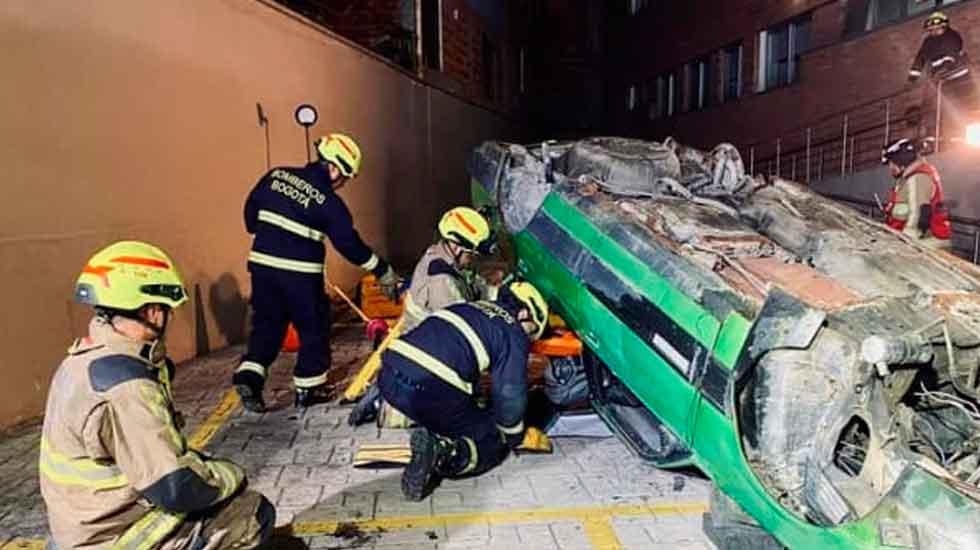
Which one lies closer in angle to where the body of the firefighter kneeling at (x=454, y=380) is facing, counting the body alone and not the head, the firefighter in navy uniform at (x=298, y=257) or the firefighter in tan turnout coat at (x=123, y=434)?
the firefighter in navy uniform

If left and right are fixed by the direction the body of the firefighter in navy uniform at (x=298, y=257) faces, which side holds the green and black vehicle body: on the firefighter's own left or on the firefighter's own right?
on the firefighter's own right

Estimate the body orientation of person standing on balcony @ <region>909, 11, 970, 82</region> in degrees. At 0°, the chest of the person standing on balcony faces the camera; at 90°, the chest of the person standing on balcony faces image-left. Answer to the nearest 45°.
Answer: approximately 45°

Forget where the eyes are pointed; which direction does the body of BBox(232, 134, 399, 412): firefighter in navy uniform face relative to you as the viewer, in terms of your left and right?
facing away from the viewer and to the right of the viewer

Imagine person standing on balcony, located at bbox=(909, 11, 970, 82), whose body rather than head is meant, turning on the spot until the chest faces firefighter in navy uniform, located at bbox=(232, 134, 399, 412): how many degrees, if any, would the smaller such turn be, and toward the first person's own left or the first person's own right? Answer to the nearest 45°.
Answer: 0° — they already face them

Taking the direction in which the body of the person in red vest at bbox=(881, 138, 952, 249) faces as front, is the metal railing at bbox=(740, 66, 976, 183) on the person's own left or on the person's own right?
on the person's own right

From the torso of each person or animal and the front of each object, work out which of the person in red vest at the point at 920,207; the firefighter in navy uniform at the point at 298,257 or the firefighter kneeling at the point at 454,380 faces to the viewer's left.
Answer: the person in red vest

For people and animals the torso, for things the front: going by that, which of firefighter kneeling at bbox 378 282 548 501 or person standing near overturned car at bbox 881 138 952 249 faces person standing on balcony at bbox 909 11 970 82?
the firefighter kneeling

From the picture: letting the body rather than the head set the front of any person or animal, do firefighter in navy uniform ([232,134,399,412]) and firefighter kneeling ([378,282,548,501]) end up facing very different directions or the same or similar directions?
same or similar directions

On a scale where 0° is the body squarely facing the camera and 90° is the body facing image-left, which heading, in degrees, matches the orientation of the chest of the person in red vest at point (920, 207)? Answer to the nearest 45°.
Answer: approximately 90°

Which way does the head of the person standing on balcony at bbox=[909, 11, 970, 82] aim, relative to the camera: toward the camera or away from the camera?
toward the camera

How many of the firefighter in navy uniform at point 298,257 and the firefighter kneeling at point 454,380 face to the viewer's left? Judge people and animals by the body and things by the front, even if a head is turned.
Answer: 0
